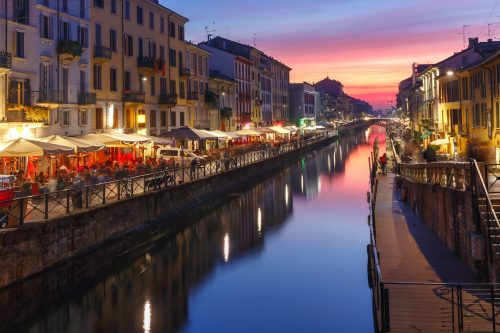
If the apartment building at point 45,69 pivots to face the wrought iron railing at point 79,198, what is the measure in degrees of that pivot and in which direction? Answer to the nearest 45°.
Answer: approximately 45° to its right

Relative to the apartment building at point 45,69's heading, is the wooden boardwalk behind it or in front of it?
in front

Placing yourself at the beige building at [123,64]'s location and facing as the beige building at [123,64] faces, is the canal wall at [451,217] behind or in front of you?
in front

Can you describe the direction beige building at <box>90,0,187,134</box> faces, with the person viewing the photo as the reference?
facing the viewer and to the right of the viewer

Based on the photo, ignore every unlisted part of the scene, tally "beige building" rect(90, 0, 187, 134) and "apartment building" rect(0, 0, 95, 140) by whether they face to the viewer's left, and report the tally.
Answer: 0

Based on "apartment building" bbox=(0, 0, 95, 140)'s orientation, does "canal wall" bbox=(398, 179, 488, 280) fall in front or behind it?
in front

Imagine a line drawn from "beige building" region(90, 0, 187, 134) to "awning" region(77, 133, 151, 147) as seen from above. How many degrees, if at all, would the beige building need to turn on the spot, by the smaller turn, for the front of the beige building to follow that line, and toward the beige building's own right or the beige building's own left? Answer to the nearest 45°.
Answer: approximately 45° to the beige building's own right

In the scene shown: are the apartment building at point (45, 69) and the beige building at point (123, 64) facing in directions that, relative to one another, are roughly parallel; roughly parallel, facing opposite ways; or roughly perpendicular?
roughly parallel

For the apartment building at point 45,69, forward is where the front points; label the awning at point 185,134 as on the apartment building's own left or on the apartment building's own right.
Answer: on the apartment building's own left

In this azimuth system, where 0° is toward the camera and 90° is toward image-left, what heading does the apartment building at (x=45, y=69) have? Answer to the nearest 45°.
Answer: approximately 315°
